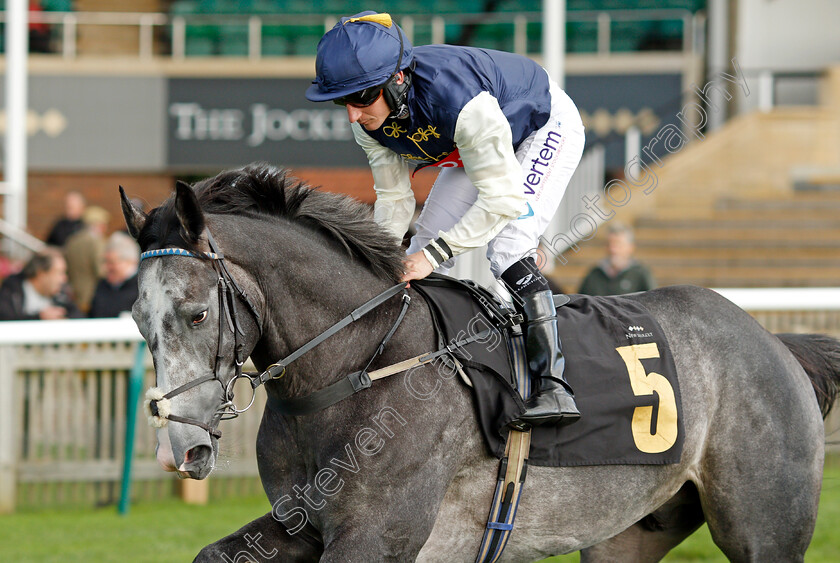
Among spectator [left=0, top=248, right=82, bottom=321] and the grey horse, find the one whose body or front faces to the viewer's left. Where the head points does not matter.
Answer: the grey horse

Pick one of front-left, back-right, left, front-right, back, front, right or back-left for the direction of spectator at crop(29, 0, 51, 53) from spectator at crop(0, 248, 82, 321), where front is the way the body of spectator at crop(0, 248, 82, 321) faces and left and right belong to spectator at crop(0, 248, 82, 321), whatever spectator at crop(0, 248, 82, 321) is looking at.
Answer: back-left

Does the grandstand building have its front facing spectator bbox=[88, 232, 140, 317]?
yes

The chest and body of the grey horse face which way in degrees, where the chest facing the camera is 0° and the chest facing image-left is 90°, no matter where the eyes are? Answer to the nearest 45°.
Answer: approximately 90°

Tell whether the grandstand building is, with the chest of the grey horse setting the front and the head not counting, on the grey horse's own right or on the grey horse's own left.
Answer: on the grey horse's own right

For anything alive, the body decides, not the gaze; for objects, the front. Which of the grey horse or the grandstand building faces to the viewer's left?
the grey horse

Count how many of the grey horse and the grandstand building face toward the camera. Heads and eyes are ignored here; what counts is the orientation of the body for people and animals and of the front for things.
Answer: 1
